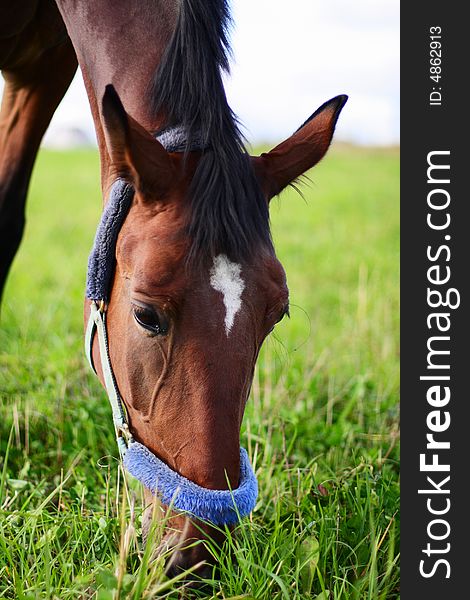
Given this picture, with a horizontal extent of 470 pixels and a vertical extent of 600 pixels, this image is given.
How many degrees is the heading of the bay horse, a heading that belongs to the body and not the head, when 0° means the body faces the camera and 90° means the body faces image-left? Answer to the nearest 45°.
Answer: approximately 315°
